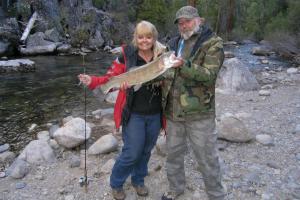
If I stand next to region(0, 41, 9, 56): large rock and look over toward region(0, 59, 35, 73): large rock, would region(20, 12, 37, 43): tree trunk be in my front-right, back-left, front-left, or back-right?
back-left

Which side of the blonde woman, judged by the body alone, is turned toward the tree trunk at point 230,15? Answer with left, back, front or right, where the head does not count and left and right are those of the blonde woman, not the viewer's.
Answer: back

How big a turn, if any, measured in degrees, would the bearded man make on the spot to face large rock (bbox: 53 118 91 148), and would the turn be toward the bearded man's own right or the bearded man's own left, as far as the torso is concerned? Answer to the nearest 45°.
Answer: approximately 90° to the bearded man's own right

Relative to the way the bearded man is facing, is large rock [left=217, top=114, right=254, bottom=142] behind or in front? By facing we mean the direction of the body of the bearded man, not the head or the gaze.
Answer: behind

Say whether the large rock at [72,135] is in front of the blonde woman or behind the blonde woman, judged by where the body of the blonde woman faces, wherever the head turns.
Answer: behind

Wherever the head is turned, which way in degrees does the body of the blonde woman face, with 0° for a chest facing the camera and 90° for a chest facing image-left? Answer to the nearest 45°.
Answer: approximately 0°

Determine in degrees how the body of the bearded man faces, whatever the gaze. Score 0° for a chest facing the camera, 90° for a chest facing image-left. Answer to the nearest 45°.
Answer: approximately 45°

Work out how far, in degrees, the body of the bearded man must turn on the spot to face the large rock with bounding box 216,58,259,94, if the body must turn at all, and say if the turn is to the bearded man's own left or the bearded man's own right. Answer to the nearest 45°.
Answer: approximately 135° to the bearded man's own right
